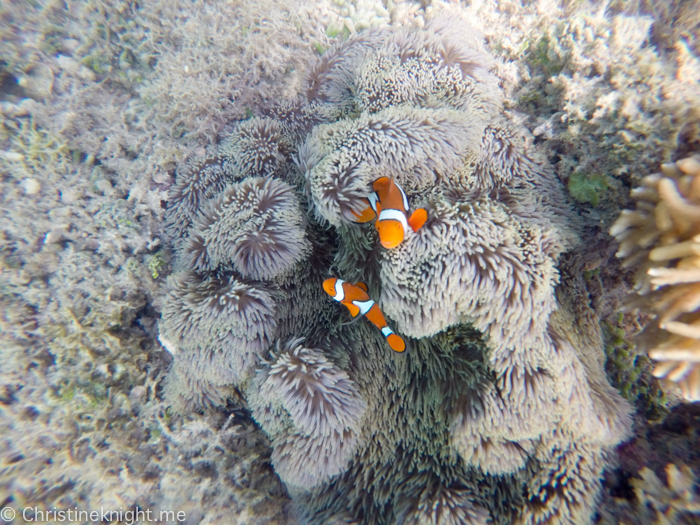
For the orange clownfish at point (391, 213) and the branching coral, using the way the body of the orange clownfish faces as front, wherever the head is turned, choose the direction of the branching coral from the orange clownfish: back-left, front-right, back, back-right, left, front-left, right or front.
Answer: left

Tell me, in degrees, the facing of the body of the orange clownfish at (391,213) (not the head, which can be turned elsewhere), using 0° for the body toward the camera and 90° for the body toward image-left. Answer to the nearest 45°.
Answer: approximately 0°
